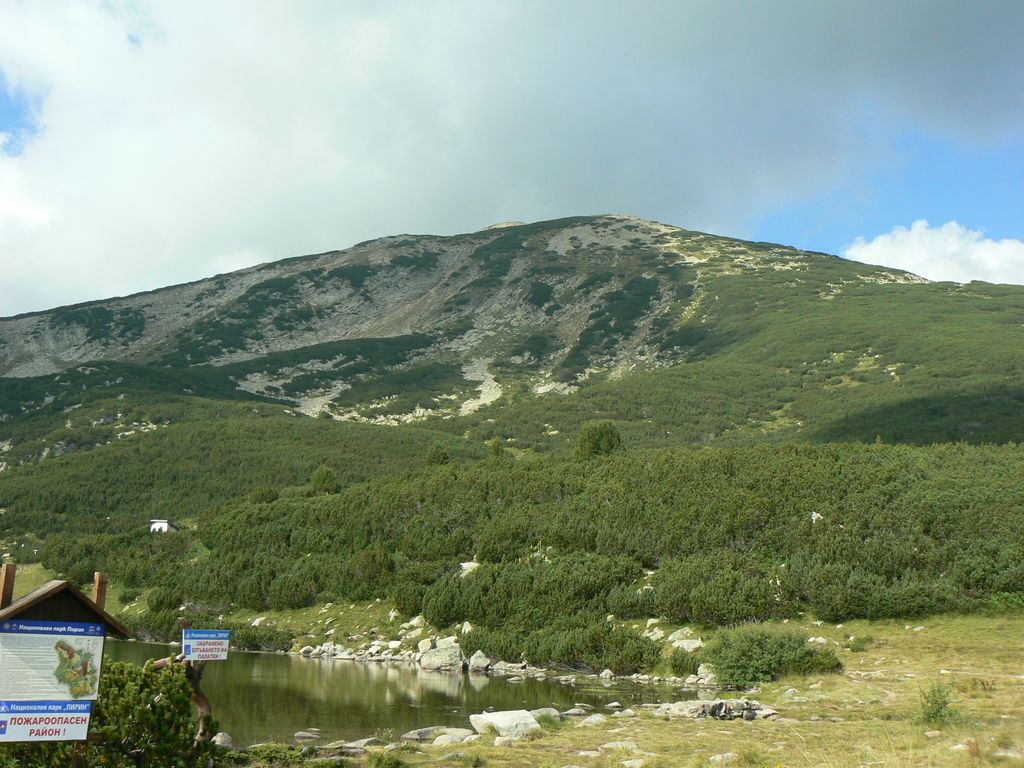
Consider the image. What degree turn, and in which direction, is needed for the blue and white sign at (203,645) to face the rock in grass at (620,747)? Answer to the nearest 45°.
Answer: approximately 90° to its left

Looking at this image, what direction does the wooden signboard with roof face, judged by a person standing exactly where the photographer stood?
facing the viewer

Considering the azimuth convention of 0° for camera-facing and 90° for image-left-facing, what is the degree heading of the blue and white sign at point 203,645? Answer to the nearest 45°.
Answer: approximately 0°

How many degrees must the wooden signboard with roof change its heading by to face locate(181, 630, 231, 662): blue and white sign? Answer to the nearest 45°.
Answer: approximately 135° to its left

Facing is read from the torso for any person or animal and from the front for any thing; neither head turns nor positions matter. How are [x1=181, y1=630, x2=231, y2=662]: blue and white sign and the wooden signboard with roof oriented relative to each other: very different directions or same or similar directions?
same or similar directions

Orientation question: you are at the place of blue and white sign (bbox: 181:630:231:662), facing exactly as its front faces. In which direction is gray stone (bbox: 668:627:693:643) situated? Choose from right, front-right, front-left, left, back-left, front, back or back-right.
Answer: back-left

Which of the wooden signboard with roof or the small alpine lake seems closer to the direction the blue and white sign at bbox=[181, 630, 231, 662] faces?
the wooden signboard with roof

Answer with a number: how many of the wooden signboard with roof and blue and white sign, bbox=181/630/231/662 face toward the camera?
2
